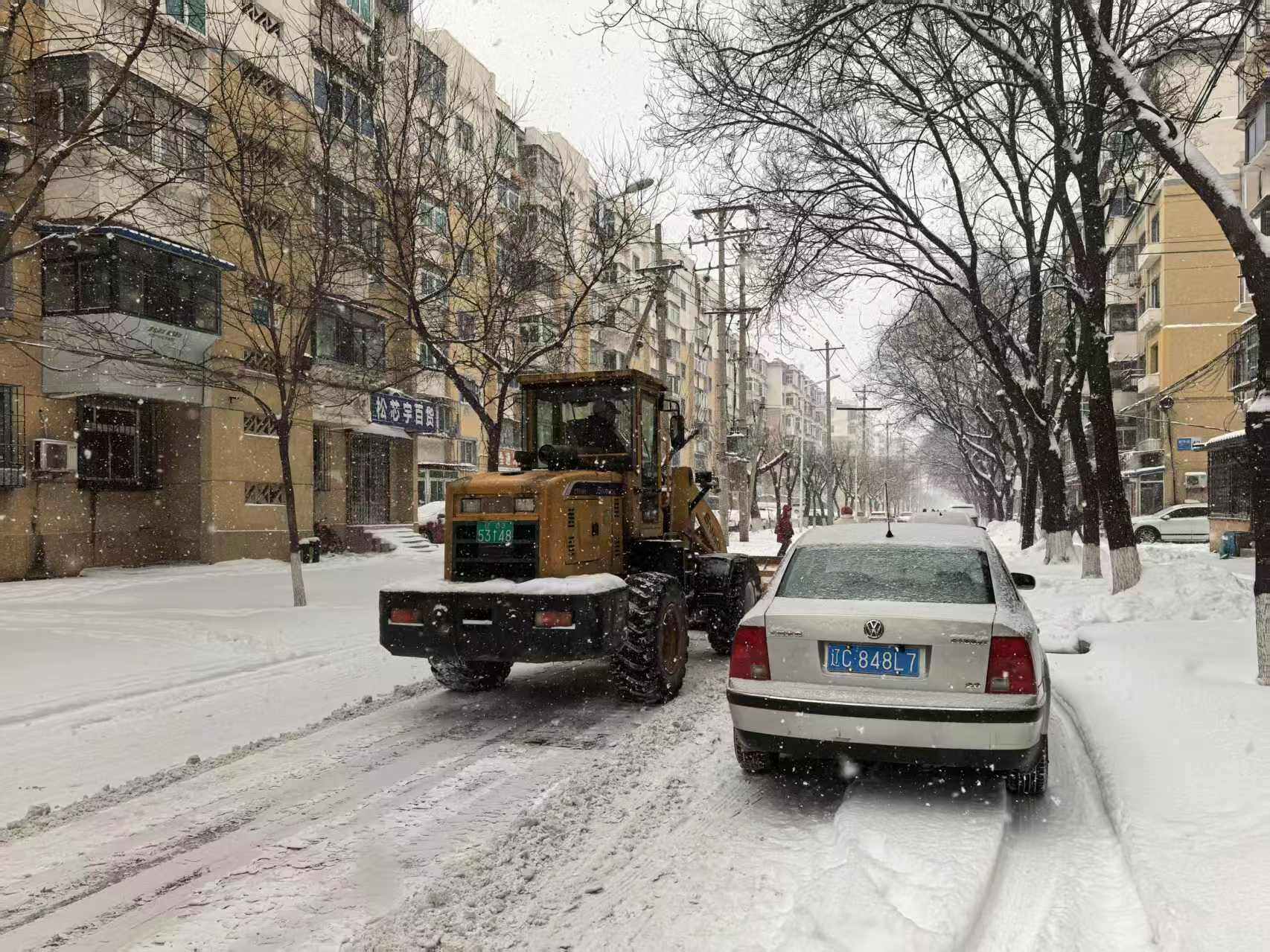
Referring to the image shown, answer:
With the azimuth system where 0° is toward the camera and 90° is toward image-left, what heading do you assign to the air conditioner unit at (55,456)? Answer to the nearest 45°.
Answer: approximately 315°

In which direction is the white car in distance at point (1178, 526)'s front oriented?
to the viewer's left

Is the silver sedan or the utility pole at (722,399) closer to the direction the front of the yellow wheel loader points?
the utility pole

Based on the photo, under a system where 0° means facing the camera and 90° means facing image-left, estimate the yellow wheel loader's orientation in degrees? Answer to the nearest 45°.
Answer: approximately 225°

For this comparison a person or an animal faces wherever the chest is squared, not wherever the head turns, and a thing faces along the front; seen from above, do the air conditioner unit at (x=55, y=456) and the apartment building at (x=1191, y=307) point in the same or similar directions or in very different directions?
very different directions

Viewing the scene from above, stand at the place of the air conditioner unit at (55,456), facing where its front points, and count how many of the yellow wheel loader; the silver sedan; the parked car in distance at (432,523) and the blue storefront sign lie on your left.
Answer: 2

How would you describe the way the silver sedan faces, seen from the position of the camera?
facing away from the viewer

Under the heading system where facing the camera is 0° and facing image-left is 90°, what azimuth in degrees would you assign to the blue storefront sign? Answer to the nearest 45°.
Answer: approximately 315°

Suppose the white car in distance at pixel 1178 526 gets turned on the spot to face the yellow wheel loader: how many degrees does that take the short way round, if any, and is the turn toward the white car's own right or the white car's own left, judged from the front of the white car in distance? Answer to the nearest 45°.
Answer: approximately 90° to the white car's own left

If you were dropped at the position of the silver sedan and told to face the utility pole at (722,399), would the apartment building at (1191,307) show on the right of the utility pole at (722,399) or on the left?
right
